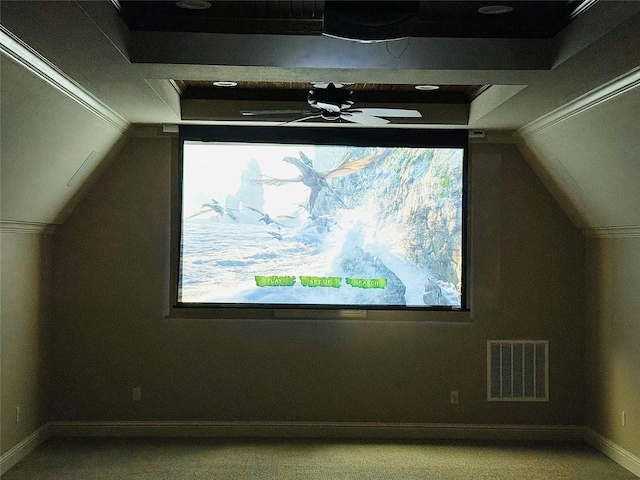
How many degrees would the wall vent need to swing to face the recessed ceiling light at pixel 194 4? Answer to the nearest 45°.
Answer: approximately 45° to its right

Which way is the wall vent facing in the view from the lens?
facing the viewer
